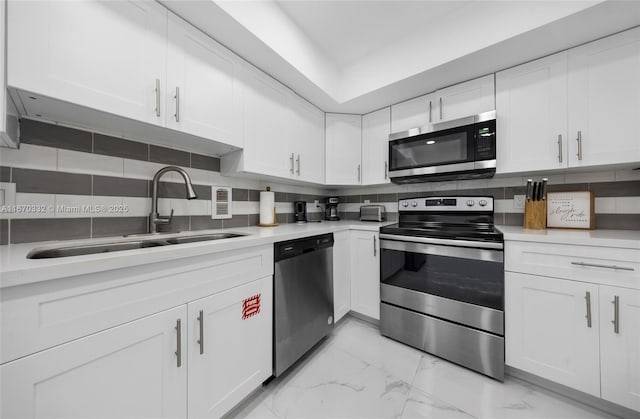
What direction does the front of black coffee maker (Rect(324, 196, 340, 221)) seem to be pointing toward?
toward the camera

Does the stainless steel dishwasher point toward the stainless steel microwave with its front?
no

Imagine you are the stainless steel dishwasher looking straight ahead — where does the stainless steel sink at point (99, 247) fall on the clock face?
The stainless steel sink is roughly at 4 o'clock from the stainless steel dishwasher.

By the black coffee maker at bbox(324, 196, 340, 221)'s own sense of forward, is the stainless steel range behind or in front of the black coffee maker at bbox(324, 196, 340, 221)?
in front

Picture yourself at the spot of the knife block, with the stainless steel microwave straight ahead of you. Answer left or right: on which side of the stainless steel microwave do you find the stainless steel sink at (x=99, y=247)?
left

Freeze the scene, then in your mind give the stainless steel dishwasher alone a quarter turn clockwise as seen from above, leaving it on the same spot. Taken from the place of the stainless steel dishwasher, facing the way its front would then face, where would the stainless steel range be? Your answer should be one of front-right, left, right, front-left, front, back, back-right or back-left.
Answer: back-left

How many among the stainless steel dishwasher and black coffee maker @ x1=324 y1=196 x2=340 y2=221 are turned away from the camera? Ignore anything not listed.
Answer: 0

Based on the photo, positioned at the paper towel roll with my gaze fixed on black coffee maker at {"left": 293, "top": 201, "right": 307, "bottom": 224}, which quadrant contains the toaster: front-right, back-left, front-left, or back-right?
front-right

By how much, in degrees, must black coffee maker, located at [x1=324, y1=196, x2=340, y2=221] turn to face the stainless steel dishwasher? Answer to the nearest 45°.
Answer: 0° — it already faces it

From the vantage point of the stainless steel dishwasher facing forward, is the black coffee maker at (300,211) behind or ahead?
behind

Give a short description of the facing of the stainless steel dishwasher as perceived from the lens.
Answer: facing the viewer and to the right of the viewer

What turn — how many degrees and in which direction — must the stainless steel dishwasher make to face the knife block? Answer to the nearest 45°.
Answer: approximately 45° to its left

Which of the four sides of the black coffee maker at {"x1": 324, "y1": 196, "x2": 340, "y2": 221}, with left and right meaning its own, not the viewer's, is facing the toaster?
left
